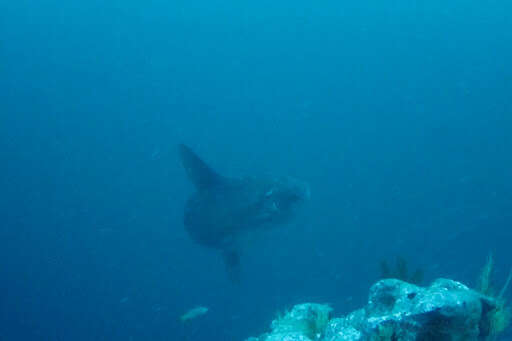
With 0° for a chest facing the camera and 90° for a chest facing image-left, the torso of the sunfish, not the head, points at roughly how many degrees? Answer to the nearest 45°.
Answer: approximately 270°
